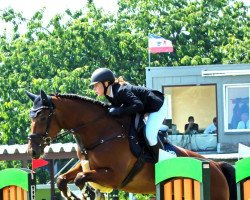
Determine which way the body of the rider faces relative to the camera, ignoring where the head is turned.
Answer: to the viewer's left

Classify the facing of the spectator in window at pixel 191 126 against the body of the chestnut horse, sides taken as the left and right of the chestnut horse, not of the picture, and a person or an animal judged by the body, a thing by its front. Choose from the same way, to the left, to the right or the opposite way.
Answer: to the left

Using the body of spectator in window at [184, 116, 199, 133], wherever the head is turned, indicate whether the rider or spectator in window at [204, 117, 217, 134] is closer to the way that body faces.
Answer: the rider

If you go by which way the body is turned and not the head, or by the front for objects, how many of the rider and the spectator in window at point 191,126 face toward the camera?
1

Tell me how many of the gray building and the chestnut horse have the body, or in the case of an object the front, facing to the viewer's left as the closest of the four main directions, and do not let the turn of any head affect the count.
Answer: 1

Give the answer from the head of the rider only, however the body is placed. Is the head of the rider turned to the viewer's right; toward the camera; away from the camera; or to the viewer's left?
to the viewer's left

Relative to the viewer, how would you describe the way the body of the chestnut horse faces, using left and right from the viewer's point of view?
facing to the left of the viewer

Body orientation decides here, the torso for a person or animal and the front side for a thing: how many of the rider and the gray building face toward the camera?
1

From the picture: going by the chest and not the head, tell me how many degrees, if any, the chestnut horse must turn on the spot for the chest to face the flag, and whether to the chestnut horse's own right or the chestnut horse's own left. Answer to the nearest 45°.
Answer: approximately 90° to the chestnut horse's own right

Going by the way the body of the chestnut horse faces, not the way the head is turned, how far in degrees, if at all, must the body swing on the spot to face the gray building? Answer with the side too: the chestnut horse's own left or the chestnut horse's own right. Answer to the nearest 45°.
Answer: approximately 90° to the chestnut horse's own right

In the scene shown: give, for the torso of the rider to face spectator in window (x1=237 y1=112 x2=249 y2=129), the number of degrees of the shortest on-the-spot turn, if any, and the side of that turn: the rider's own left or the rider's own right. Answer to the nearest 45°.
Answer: approximately 90° to the rider's own right
